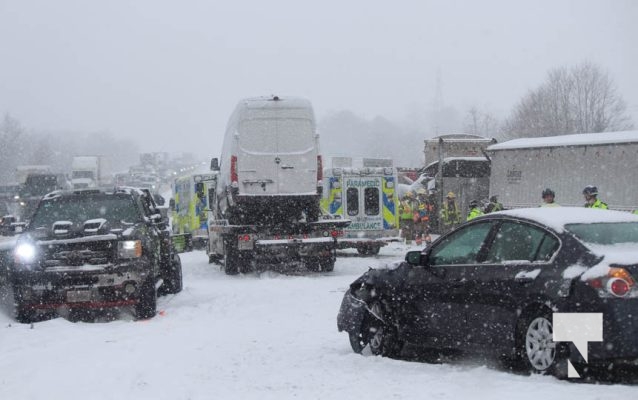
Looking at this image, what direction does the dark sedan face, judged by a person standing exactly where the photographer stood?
facing away from the viewer and to the left of the viewer

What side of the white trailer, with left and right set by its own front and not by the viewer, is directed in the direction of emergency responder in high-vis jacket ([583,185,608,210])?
left

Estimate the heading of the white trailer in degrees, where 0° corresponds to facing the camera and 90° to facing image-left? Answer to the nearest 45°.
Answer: approximately 90°

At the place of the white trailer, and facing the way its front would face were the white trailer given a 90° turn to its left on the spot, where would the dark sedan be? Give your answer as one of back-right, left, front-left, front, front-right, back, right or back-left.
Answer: front

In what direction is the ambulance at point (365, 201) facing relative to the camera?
away from the camera

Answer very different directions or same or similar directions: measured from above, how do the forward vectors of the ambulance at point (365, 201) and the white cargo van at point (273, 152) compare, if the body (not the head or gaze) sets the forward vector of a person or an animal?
same or similar directions

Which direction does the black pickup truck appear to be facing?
toward the camera

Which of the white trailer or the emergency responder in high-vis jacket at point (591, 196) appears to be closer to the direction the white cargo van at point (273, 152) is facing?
the white trailer

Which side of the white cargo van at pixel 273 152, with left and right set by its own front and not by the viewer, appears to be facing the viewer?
back

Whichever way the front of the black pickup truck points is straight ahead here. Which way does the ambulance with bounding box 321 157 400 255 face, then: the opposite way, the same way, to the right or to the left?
the opposite way

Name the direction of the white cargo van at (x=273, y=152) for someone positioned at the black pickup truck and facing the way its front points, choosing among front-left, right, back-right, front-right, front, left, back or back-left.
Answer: back-left

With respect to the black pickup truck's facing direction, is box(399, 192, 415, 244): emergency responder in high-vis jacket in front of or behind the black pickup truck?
behind

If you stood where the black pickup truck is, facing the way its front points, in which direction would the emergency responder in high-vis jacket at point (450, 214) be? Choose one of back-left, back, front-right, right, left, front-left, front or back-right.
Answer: back-left

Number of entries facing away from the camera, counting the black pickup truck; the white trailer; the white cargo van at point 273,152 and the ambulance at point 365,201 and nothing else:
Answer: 2

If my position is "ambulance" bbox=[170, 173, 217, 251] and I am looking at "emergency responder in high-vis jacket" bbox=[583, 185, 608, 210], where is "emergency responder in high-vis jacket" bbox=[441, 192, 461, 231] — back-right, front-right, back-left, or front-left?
front-left
